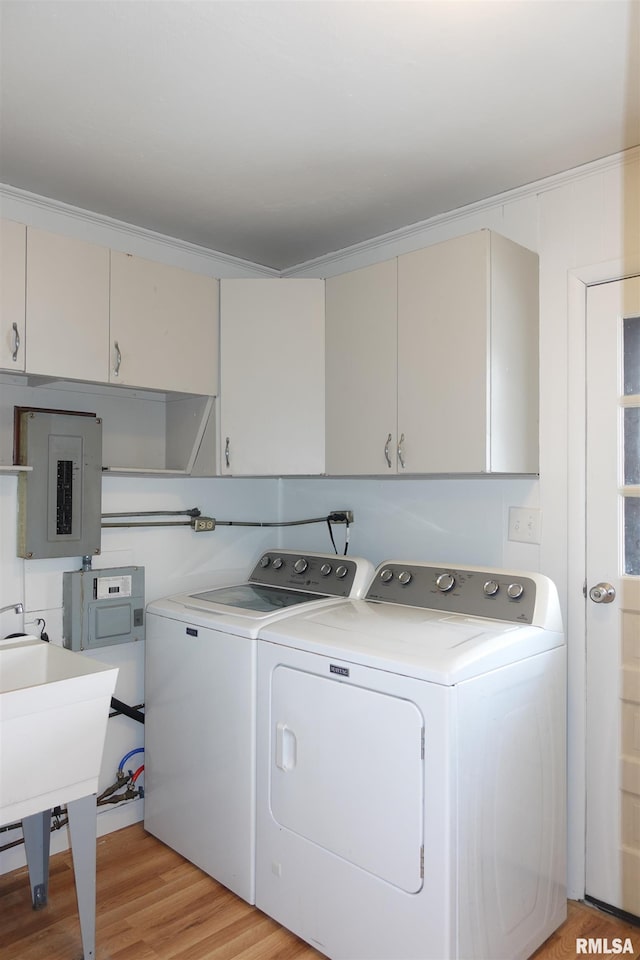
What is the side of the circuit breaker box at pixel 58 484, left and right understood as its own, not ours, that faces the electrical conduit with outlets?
left

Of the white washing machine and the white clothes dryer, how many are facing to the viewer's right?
0

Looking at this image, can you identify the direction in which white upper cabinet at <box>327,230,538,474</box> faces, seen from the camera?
facing the viewer and to the left of the viewer

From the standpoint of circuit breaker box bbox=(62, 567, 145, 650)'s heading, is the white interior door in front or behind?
in front

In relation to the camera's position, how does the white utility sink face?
facing the viewer and to the right of the viewer

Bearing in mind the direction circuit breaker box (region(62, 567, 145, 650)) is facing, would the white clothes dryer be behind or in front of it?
in front
